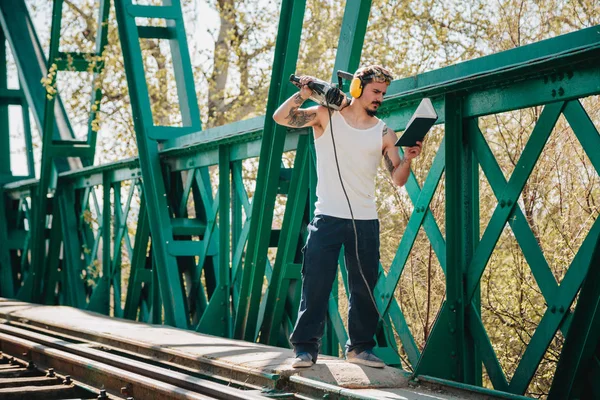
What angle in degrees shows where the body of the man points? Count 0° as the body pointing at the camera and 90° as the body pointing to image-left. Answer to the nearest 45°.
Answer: approximately 315°

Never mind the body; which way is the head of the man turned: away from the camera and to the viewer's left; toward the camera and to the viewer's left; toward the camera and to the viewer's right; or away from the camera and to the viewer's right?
toward the camera and to the viewer's right
